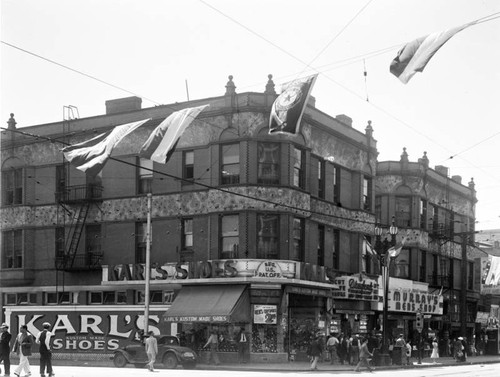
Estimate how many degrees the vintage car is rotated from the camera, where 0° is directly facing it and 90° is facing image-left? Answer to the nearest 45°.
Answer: approximately 90°

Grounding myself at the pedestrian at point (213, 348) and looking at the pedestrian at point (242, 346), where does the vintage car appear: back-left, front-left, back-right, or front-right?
back-right
